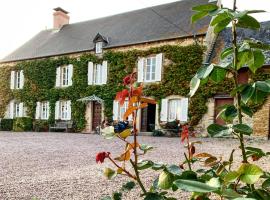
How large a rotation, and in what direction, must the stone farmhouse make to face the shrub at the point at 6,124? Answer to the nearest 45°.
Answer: approximately 45° to its right

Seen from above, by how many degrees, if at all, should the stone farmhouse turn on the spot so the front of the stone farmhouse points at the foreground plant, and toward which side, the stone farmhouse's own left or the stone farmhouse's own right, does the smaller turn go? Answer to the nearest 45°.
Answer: approximately 45° to the stone farmhouse's own left

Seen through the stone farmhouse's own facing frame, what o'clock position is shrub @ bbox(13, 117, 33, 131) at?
The shrub is roughly at 2 o'clock from the stone farmhouse.

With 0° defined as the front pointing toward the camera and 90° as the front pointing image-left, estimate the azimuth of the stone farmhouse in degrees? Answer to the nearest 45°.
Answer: approximately 45°

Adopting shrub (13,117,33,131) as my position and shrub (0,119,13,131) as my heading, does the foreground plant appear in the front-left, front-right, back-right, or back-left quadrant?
back-left
